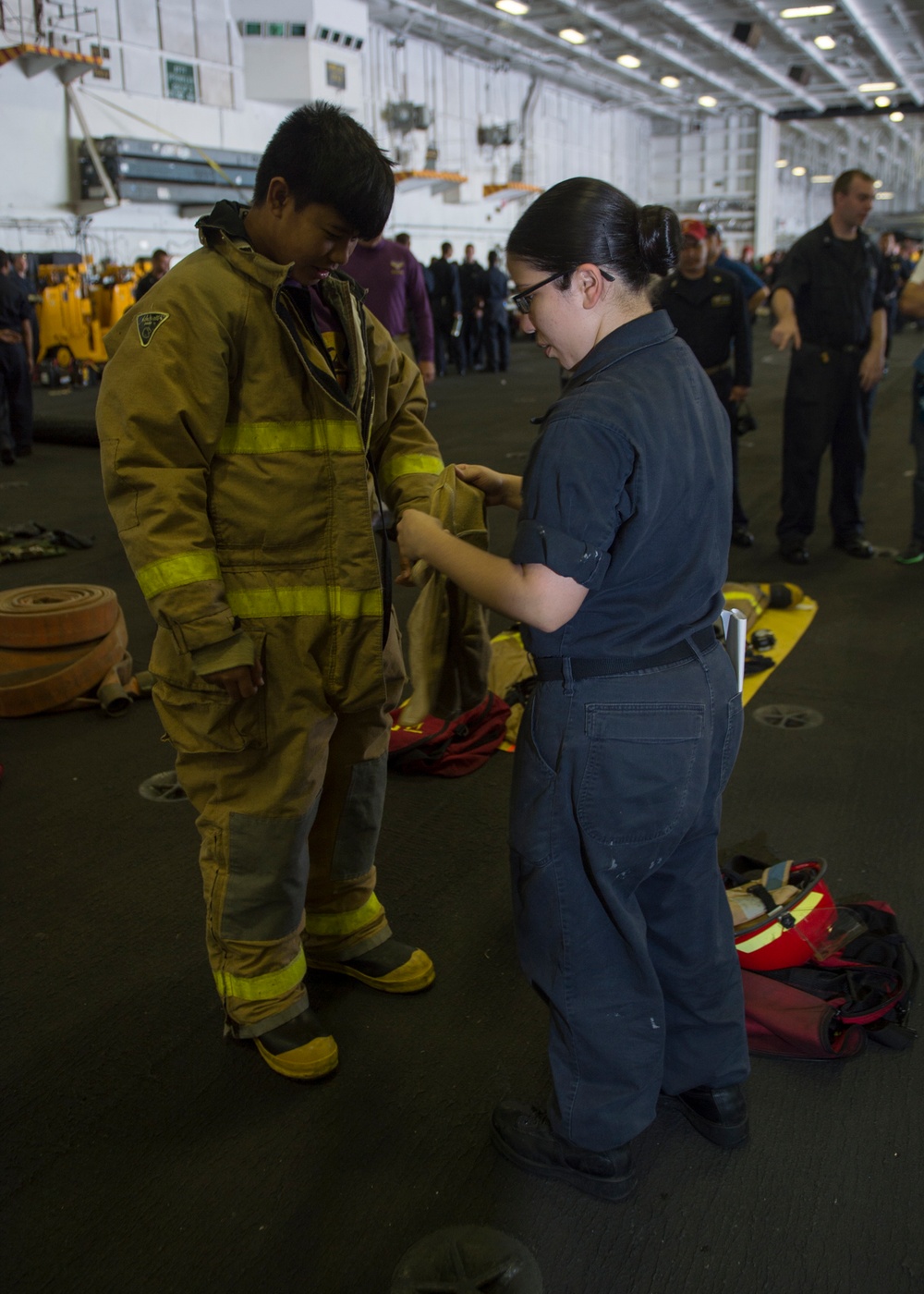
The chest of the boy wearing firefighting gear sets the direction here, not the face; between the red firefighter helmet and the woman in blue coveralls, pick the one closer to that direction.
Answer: the woman in blue coveralls

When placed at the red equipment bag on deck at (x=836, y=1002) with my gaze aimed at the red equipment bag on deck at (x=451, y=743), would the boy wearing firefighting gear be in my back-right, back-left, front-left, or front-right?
front-left

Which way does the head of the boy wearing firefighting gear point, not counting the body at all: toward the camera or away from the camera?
toward the camera

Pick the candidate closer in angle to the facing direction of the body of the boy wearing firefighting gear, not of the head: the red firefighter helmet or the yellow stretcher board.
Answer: the red firefighter helmet

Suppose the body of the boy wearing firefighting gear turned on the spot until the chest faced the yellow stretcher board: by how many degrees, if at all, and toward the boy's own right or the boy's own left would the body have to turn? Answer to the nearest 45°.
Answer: approximately 90° to the boy's own left

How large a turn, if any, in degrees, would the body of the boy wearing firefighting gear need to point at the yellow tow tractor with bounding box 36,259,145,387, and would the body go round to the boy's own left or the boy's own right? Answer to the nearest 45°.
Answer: approximately 135° to the boy's own left

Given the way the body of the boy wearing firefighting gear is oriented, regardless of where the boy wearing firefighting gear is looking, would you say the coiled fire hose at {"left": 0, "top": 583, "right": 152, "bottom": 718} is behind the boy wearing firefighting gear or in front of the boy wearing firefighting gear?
behind

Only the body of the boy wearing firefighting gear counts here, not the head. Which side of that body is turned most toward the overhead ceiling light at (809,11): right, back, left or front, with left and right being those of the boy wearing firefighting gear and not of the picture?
left

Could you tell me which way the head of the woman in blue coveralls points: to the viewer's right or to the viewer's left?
to the viewer's left
